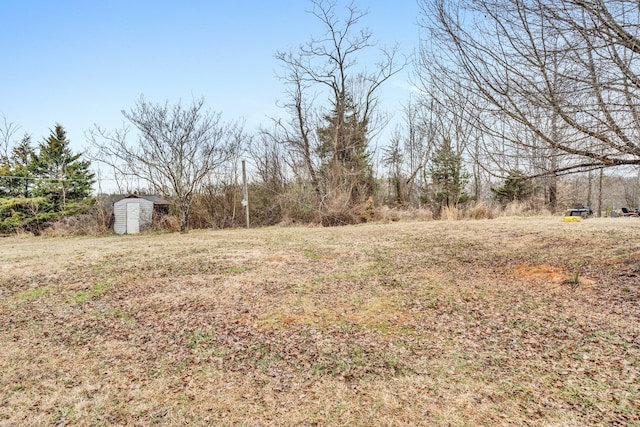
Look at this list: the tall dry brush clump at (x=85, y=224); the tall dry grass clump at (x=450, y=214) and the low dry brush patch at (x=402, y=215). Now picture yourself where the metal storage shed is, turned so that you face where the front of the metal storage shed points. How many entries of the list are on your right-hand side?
1

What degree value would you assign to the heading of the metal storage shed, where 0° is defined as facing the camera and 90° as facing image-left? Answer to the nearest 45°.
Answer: approximately 0°

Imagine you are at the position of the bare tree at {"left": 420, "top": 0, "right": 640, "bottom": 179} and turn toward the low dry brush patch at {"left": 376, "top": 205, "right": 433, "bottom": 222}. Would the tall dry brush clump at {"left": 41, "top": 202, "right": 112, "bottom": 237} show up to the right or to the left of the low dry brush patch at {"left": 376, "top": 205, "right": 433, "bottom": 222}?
left

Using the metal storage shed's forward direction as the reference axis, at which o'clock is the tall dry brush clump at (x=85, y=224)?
The tall dry brush clump is roughly at 3 o'clock from the metal storage shed.

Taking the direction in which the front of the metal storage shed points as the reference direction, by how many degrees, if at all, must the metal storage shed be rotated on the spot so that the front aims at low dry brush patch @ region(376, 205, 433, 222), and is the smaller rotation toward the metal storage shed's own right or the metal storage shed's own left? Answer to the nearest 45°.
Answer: approximately 45° to the metal storage shed's own left

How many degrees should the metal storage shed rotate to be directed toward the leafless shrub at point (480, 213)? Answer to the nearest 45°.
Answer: approximately 45° to its left

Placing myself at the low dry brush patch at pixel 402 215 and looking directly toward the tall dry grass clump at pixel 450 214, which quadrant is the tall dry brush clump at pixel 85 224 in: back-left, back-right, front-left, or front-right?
back-right

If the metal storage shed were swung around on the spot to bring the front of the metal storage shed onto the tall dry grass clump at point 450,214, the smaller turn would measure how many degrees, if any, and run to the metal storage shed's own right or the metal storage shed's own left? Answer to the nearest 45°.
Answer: approximately 45° to the metal storage shed's own left

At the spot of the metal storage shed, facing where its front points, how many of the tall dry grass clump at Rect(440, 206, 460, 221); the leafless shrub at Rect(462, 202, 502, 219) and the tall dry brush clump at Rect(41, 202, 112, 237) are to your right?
1

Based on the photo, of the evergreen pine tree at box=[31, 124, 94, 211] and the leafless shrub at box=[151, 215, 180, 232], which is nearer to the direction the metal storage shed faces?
the leafless shrub

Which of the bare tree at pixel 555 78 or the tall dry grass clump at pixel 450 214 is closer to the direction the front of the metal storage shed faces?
the bare tree
